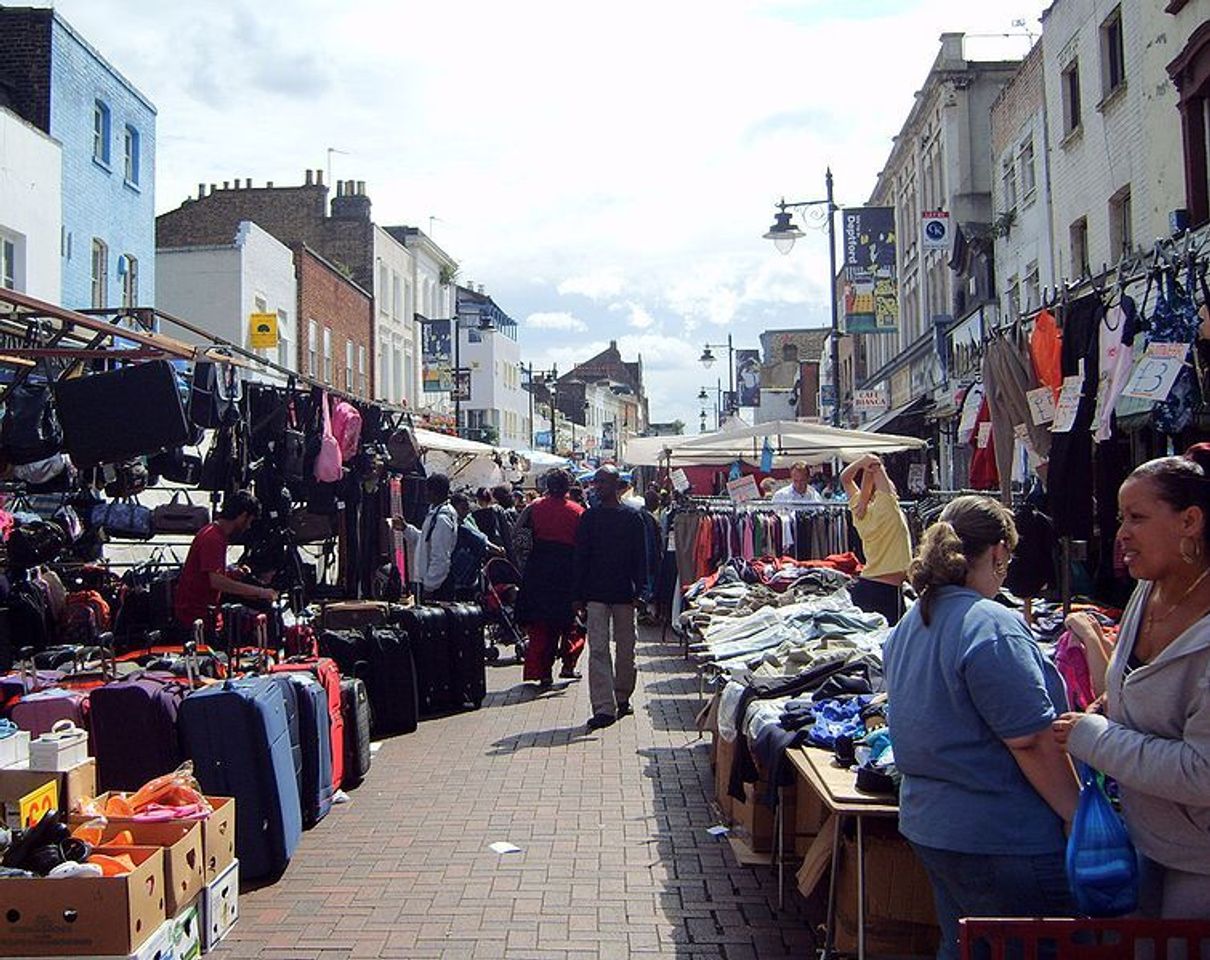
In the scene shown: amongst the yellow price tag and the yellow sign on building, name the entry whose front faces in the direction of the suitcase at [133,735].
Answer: the yellow sign on building

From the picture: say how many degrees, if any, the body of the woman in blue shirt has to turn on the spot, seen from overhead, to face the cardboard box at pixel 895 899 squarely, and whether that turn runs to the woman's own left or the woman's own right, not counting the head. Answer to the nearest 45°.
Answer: approximately 45° to the woman's own left

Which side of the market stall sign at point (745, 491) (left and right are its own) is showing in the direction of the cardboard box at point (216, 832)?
front

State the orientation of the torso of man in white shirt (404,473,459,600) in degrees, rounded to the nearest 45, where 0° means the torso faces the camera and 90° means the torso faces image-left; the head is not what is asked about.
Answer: approximately 90°

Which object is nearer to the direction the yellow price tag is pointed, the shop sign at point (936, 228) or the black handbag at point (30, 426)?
the shop sign

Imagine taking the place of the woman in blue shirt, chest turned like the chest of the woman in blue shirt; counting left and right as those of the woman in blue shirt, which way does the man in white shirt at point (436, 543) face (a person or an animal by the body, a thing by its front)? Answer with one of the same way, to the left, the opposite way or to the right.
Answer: the opposite way

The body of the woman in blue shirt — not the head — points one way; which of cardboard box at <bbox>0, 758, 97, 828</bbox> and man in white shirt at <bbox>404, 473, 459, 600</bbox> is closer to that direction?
the man in white shirt

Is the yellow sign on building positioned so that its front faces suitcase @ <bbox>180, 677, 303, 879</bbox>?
yes

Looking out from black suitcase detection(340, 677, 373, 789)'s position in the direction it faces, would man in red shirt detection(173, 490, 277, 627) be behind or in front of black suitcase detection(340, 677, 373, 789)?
behind

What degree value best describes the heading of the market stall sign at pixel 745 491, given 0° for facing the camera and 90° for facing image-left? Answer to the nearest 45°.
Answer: approximately 0°

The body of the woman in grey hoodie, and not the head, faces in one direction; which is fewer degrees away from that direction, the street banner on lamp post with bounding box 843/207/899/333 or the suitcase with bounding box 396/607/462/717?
the suitcase

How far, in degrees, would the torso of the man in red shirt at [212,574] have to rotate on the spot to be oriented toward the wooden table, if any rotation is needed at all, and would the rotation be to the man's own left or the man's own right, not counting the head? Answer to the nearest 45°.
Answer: approximately 45° to the man's own right

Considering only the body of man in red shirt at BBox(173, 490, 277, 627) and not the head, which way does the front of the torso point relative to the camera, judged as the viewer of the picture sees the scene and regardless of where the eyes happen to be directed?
to the viewer's right

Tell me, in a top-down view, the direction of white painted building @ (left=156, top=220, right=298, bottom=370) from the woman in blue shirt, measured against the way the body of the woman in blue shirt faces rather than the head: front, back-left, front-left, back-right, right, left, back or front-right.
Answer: left

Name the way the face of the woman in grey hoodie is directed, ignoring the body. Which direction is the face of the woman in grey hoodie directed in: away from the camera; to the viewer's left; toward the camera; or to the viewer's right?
to the viewer's left
